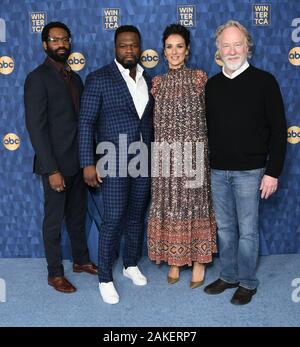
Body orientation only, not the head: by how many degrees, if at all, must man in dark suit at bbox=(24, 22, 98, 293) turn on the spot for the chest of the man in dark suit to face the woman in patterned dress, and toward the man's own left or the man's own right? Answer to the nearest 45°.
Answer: approximately 45° to the man's own left

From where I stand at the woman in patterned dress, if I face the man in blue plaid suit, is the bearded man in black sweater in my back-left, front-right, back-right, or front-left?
back-left

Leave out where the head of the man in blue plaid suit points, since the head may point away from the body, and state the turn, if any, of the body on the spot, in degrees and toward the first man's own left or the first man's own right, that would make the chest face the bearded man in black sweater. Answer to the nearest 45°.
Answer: approximately 45° to the first man's own left

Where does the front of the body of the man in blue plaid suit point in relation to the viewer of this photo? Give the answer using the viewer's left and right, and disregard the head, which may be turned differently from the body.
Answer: facing the viewer and to the right of the viewer

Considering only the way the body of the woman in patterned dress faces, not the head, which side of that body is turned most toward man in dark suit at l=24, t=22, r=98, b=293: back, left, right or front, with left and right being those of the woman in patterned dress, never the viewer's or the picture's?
right

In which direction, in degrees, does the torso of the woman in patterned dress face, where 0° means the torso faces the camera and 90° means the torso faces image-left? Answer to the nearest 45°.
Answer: approximately 0°
